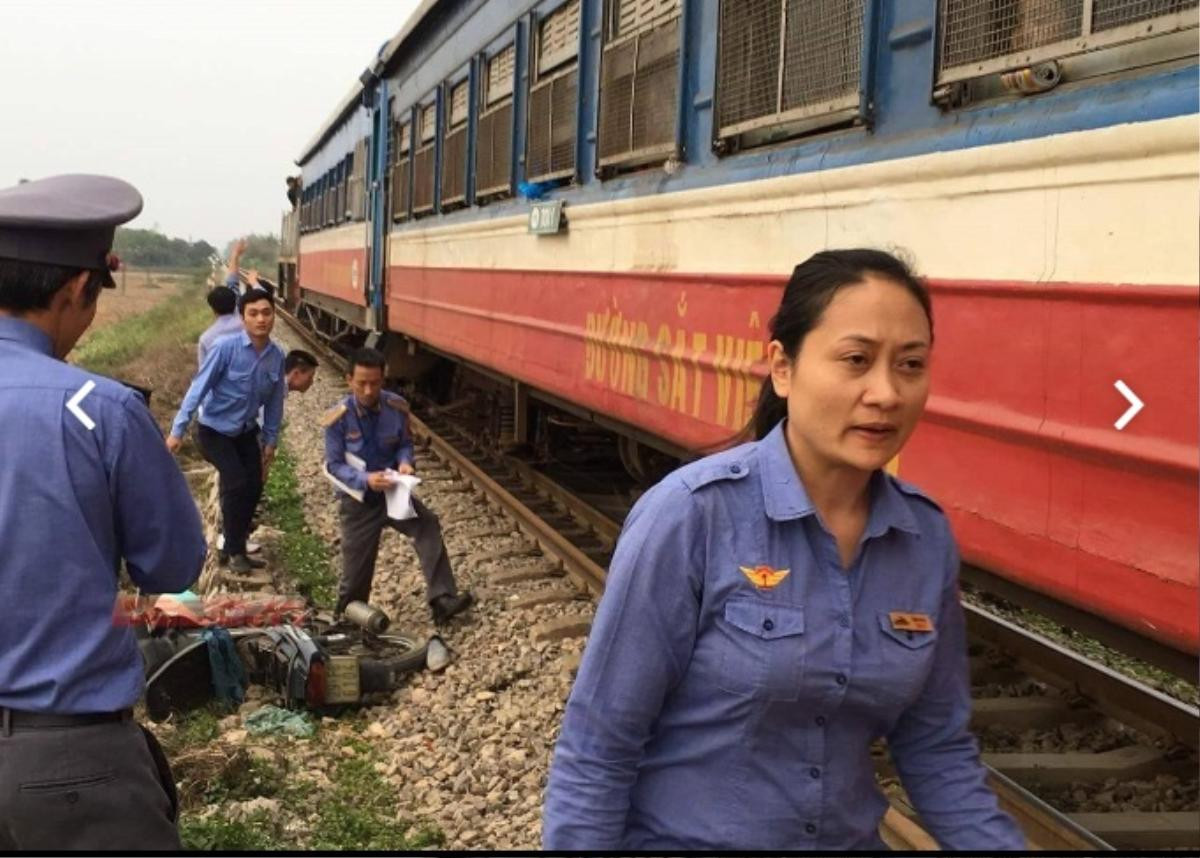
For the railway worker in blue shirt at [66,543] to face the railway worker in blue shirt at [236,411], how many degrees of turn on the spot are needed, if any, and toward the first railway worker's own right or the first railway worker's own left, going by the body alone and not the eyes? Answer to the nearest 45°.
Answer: approximately 45° to the first railway worker's own left

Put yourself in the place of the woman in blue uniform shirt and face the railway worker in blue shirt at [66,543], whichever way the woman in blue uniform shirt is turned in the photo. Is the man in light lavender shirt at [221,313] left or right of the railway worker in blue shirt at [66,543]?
right

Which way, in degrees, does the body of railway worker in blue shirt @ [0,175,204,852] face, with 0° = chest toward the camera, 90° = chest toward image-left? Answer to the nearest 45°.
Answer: approximately 225°

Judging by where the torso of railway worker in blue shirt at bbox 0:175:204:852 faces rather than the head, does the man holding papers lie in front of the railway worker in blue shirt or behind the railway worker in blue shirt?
in front

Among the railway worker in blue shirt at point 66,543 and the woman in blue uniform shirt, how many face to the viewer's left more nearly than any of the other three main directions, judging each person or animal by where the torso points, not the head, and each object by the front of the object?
0

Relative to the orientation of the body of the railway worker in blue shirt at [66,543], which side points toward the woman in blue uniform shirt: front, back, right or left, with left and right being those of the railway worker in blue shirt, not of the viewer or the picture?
right

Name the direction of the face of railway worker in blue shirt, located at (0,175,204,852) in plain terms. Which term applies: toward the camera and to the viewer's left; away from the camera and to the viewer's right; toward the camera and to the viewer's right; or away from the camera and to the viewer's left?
away from the camera and to the viewer's right

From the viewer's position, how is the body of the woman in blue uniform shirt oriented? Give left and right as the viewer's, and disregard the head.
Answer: facing the viewer and to the right of the viewer

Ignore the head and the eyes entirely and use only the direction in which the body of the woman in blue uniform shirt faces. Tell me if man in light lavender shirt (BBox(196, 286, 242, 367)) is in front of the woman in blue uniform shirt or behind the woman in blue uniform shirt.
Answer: behind

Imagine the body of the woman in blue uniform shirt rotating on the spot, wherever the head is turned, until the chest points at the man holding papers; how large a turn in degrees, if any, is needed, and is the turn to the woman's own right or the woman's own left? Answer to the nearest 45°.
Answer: approximately 180°

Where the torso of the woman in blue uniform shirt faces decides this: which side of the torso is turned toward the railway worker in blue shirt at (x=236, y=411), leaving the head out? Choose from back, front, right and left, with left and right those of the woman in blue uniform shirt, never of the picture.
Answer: back

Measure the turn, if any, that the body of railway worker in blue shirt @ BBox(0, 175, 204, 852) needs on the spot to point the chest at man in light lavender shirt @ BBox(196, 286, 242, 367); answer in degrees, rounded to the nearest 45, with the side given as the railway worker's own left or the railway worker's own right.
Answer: approximately 45° to the railway worker's own left
